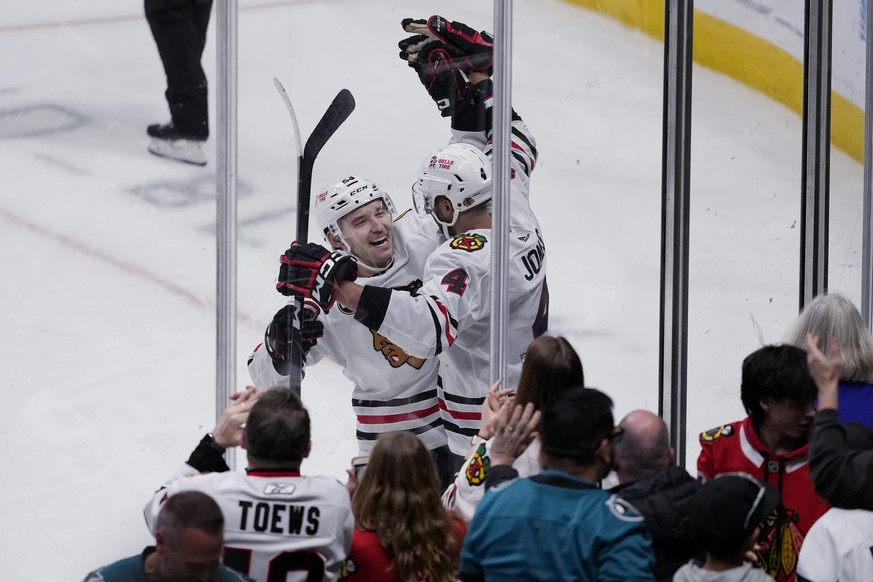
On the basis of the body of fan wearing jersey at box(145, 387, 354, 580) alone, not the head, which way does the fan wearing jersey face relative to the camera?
away from the camera

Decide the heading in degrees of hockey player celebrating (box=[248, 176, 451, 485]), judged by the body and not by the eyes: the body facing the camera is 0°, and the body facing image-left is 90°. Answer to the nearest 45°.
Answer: approximately 315°

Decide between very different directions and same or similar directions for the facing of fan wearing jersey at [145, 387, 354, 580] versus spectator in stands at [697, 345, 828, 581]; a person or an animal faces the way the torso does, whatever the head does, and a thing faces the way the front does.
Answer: very different directions

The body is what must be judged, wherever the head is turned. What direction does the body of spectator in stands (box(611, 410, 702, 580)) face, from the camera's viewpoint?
away from the camera

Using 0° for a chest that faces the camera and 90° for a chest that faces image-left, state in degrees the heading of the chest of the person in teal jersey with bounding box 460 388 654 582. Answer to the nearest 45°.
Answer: approximately 225°

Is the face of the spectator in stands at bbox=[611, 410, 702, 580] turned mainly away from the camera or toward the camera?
away from the camera

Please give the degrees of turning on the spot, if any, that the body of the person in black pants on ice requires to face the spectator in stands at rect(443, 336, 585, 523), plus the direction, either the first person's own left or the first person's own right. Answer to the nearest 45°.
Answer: approximately 135° to the first person's own left

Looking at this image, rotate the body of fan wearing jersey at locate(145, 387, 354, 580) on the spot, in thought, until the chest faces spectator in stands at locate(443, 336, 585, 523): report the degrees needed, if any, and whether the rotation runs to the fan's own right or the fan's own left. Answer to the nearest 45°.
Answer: approximately 90° to the fan's own right

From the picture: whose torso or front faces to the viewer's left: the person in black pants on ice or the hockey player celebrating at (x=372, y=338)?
the person in black pants on ice

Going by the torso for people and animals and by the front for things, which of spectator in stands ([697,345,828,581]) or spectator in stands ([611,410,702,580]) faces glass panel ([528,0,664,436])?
spectator in stands ([611,410,702,580])
